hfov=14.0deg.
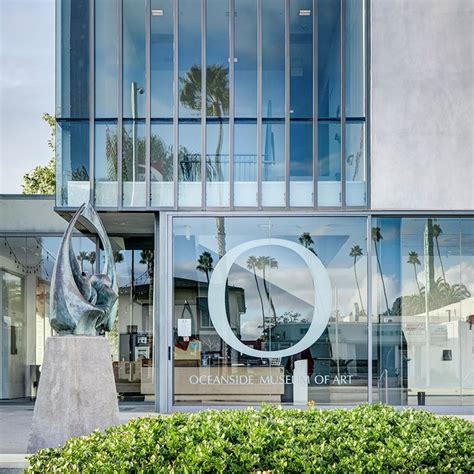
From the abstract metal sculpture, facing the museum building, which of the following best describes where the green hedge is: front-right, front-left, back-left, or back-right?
back-right

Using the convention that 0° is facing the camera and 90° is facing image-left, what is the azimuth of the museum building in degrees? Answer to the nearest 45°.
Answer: approximately 0°

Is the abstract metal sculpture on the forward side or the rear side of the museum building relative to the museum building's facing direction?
on the forward side

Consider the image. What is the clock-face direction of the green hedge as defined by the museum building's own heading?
The green hedge is roughly at 12 o'clock from the museum building.
